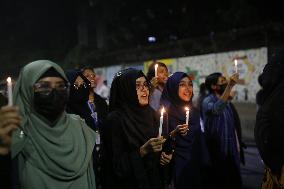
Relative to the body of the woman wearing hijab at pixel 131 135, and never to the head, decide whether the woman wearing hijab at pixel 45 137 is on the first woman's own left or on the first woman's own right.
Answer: on the first woman's own right

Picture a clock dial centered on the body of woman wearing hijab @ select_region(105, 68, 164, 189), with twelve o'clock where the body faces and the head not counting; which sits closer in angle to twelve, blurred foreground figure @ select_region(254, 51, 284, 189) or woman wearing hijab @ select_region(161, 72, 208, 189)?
the blurred foreground figure

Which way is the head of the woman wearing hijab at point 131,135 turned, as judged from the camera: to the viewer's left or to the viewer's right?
to the viewer's right

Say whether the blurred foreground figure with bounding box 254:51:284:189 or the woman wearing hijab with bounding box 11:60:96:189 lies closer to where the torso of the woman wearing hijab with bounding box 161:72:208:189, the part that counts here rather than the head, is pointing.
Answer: the blurred foreground figure

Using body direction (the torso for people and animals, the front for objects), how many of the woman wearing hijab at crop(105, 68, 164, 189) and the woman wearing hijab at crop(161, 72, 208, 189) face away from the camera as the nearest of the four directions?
0

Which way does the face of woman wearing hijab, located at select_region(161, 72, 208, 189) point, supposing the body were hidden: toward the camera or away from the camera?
toward the camera

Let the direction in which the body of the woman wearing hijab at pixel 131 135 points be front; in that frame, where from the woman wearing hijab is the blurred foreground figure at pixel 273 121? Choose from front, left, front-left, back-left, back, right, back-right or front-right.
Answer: front

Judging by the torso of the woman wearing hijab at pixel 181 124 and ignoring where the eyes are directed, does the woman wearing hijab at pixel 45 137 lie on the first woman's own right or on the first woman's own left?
on the first woman's own right

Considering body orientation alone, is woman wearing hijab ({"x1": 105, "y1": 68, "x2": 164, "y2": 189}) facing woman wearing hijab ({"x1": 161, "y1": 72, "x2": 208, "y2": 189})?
no

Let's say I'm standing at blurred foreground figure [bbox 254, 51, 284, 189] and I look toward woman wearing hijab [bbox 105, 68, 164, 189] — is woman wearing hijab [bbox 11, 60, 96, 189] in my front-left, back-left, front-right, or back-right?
front-left

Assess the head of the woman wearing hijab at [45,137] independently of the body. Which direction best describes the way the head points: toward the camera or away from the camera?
toward the camera

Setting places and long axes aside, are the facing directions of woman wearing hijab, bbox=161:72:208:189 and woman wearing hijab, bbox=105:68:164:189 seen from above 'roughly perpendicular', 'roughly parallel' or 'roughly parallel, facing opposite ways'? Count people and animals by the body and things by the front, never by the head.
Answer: roughly parallel

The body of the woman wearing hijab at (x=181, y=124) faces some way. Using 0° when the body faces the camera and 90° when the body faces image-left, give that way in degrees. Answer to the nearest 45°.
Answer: approximately 315°

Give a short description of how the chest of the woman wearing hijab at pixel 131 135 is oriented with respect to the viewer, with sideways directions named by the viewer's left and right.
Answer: facing the viewer and to the right of the viewer
